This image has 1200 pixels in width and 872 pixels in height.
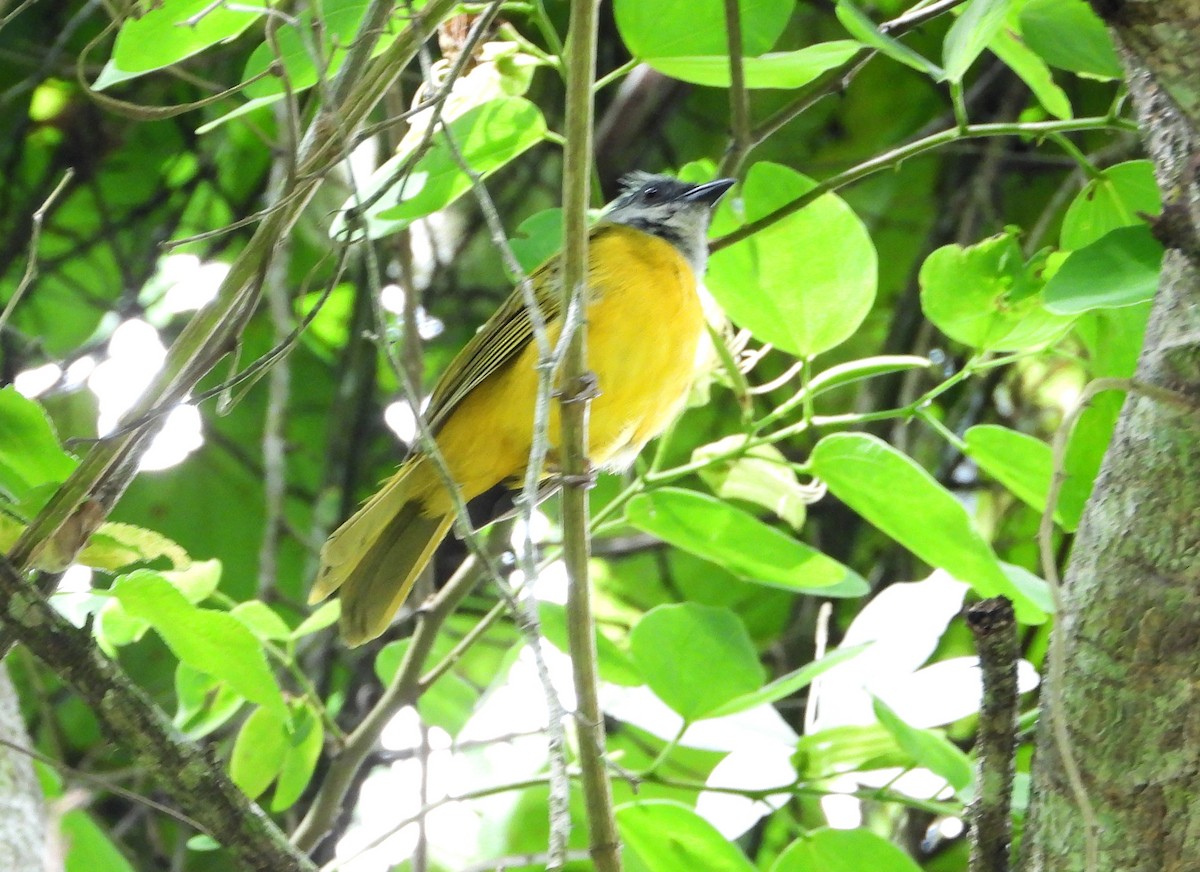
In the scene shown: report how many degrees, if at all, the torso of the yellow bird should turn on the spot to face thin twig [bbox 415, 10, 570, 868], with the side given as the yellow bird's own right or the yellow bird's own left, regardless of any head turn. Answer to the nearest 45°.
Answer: approximately 90° to the yellow bird's own right

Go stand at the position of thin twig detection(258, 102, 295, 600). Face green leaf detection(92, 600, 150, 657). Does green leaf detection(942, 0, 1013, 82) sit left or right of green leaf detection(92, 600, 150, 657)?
left

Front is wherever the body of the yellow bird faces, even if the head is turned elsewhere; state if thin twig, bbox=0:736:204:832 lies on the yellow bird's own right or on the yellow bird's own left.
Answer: on the yellow bird's own right

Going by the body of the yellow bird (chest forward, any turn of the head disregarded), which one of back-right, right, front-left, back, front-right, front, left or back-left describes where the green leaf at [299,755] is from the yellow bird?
back-right

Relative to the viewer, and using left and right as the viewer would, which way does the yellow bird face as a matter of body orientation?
facing to the right of the viewer
